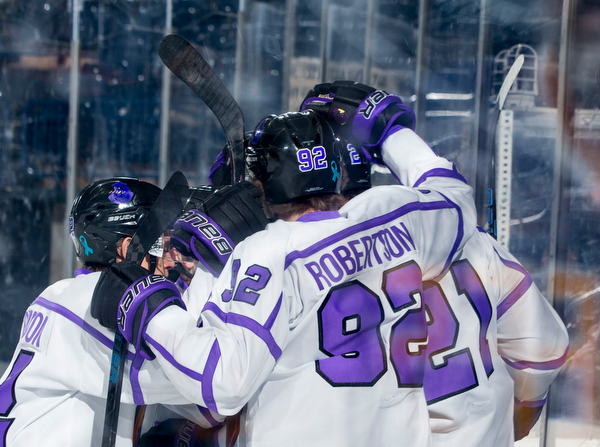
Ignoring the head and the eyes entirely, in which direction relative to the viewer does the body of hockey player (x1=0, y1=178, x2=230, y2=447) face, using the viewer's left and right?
facing away from the viewer and to the right of the viewer

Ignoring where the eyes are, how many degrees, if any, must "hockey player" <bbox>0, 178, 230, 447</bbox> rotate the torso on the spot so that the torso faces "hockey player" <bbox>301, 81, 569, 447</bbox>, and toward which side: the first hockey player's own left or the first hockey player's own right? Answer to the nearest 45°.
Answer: approximately 45° to the first hockey player's own right
